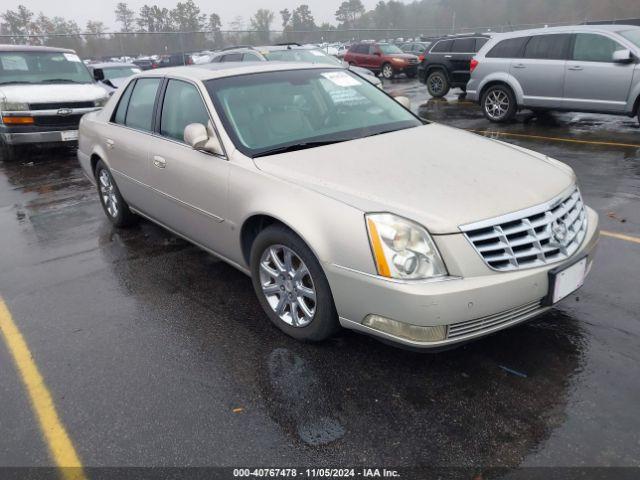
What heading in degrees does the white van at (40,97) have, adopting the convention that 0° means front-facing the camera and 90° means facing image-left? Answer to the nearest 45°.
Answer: approximately 315°

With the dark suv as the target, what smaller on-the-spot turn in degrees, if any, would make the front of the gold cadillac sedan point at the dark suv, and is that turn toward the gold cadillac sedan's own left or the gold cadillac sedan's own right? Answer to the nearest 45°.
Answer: approximately 135° to the gold cadillac sedan's own left

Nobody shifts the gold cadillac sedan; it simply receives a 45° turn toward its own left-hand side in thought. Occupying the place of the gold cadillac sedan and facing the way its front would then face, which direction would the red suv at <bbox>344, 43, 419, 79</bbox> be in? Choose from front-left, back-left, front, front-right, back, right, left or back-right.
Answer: left

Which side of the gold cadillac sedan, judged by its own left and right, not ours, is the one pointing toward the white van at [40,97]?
back

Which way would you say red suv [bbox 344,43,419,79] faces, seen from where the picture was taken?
facing the viewer and to the right of the viewer

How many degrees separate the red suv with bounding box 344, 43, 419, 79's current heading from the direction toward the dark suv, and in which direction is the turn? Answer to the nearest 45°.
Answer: approximately 45° to its right

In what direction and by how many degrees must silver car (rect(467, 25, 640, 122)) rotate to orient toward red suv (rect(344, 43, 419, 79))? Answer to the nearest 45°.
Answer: approximately 135° to its left

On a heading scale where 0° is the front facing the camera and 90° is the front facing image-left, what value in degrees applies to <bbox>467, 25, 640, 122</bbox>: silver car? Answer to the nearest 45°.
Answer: approximately 270°

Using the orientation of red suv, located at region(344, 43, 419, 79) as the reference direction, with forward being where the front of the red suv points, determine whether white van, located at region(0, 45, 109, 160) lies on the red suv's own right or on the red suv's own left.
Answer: on the red suv's own right
